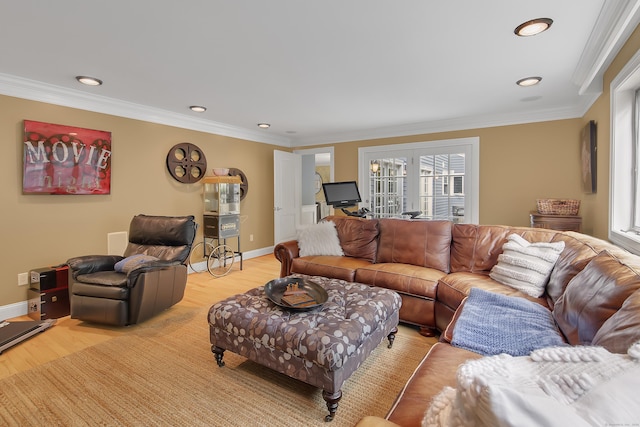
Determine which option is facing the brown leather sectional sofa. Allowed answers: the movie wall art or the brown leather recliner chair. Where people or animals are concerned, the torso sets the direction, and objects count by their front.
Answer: the movie wall art

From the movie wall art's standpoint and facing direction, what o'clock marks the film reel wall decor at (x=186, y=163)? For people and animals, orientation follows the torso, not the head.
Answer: The film reel wall decor is roughly at 10 o'clock from the movie wall art.

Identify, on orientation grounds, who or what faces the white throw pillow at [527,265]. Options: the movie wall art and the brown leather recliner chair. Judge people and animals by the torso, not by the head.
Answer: the movie wall art

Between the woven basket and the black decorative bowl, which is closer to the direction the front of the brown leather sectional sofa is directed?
the black decorative bowl

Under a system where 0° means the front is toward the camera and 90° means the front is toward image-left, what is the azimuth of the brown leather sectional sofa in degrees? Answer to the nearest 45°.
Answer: approximately 45°

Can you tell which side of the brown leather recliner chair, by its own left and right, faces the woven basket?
left

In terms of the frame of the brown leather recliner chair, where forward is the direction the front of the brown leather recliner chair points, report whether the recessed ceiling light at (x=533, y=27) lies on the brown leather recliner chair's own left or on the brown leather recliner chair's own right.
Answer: on the brown leather recliner chair's own left

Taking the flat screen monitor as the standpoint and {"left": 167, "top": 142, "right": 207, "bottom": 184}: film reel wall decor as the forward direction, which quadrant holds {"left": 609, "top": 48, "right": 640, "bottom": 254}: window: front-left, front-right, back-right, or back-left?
back-left

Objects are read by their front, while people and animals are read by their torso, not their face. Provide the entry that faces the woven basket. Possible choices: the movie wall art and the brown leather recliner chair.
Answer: the movie wall art

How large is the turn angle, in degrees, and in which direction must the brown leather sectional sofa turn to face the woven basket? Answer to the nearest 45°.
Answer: approximately 180°

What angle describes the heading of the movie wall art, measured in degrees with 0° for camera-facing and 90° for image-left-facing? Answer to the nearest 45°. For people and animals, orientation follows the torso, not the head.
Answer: approximately 315°
